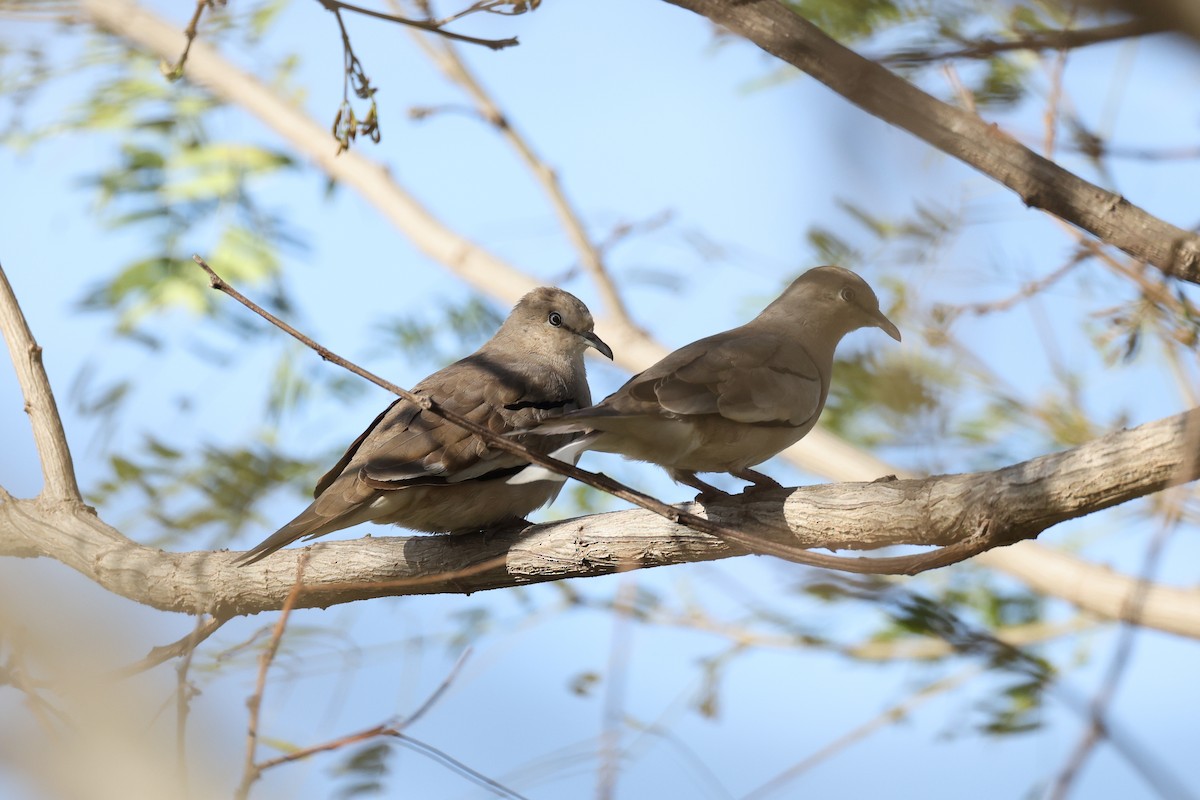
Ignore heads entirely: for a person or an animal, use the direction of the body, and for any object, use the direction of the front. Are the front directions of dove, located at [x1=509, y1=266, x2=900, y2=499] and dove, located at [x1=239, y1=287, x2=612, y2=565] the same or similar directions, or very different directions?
same or similar directions

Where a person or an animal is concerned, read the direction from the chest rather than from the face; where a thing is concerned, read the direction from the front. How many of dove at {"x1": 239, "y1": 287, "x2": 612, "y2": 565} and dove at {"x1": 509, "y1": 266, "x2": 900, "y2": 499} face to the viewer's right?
2

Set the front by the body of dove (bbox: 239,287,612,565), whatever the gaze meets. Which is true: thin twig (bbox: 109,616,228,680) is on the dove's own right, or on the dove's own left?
on the dove's own right

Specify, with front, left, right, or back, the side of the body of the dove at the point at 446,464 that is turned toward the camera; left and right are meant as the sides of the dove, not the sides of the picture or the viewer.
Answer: right

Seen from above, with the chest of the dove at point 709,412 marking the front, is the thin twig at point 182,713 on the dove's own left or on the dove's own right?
on the dove's own right

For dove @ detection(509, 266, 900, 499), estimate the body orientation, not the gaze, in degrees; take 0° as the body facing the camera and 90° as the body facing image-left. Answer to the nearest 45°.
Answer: approximately 270°
